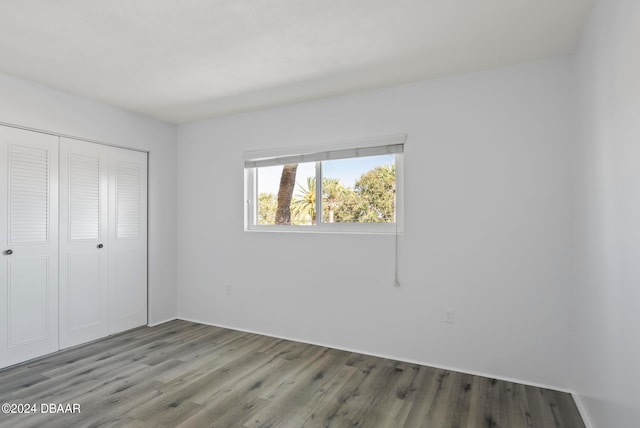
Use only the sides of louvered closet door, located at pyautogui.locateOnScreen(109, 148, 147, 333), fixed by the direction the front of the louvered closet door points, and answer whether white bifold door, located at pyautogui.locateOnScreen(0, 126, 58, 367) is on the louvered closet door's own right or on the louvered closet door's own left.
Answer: on the louvered closet door's own right

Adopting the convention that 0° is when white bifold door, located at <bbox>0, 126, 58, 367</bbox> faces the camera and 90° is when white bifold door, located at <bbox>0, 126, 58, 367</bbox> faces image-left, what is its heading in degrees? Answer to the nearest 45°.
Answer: approximately 315°

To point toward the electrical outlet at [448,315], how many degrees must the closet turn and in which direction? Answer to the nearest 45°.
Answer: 0° — it already faces it

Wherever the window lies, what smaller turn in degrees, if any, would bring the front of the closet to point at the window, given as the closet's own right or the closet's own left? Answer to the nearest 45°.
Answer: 0° — it already faces it

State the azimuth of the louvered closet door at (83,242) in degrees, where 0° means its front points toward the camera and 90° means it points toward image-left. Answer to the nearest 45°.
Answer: approximately 315°

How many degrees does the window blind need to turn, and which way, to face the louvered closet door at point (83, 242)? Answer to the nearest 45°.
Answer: approximately 45° to its right
